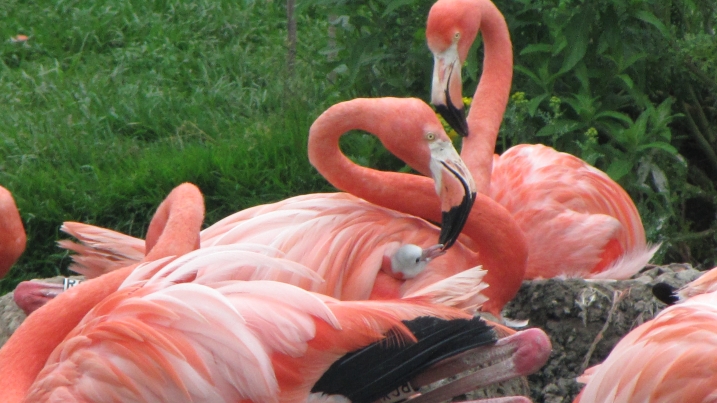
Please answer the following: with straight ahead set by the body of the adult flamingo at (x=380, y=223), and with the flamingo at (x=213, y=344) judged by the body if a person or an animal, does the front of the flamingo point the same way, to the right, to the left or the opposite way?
the opposite way

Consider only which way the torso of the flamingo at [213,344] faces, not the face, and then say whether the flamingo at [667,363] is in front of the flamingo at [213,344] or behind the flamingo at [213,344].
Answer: behind

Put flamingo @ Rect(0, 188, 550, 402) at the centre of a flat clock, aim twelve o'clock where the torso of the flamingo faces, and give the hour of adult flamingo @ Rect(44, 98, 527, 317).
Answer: The adult flamingo is roughly at 4 o'clock from the flamingo.

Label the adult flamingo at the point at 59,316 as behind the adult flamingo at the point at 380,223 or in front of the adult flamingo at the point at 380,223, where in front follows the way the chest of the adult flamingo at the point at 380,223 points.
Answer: behind

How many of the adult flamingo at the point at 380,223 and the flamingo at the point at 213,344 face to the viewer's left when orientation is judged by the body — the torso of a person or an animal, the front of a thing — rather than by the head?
1

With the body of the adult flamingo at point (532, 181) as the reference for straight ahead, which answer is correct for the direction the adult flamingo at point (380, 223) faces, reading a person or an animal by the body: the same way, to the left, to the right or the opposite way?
the opposite way

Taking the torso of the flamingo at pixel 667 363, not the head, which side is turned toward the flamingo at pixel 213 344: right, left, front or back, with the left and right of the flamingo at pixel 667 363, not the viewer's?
back

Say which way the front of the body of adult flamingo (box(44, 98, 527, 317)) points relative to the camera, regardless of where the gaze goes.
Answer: to the viewer's right

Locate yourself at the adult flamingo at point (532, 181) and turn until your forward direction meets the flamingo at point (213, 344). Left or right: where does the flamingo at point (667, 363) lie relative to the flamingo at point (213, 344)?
left

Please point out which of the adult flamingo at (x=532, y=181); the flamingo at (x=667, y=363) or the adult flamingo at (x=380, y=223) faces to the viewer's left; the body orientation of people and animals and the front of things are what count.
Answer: the adult flamingo at (x=532, y=181)

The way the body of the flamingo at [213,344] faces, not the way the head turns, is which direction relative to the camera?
to the viewer's left

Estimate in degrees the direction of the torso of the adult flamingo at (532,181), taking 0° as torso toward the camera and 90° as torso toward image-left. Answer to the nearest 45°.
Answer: approximately 90°

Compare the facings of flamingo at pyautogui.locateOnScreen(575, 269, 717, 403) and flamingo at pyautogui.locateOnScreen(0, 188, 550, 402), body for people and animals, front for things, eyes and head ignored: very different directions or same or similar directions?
very different directions
